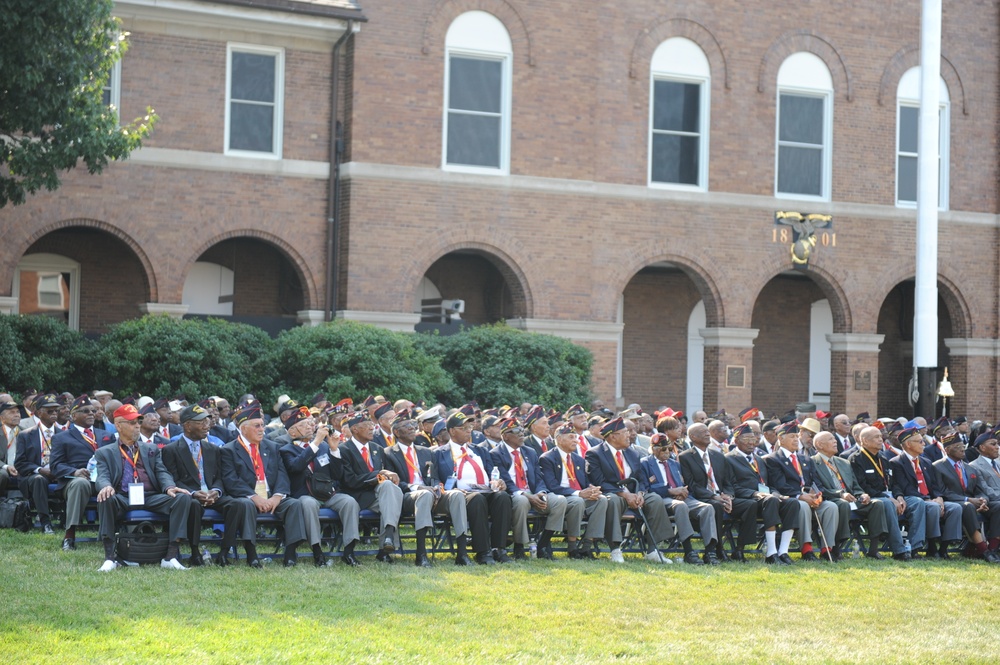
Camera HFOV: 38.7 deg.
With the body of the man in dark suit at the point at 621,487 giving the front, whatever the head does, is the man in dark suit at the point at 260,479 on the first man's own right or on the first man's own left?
on the first man's own right

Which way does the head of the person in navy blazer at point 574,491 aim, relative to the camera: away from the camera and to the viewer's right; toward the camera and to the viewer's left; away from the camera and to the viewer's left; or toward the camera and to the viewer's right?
toward the camera and to the viewer's right

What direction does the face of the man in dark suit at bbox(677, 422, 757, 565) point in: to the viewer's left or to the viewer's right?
to the viewer's right

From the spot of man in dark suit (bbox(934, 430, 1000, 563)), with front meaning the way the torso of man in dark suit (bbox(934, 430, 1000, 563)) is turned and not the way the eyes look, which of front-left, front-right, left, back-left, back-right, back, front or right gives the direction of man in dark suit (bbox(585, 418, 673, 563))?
right

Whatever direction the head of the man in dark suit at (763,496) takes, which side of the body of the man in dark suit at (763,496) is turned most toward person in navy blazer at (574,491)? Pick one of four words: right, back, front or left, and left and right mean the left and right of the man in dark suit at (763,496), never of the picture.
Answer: right

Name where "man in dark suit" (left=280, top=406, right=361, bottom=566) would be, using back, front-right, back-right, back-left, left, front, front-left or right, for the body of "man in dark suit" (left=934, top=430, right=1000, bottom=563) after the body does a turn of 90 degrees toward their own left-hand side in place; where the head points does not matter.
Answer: back

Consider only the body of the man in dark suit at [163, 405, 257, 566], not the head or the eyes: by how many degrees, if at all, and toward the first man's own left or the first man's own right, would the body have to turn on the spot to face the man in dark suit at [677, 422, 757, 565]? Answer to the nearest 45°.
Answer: approximately 45° to the first man's own left

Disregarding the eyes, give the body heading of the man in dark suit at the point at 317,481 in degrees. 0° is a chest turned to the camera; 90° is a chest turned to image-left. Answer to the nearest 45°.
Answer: approximately 315°

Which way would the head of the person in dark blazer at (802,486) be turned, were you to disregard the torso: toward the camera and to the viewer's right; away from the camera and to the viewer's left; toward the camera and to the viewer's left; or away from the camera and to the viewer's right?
toward the camera and to the viewer's right

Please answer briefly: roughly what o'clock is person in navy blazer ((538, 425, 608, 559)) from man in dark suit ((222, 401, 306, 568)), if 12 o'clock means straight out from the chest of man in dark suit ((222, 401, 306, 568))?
person in navy blazer ((538, 425, 608, 559)) is roughly at 10 o'clock from man in dark suit ((222, 401, 306, 568)).

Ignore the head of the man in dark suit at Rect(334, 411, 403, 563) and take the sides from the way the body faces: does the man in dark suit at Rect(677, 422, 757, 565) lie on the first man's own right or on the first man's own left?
on the first man's own left

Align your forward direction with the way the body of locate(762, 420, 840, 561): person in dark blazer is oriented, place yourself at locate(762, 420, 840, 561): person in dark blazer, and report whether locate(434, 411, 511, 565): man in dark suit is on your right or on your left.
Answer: on your right

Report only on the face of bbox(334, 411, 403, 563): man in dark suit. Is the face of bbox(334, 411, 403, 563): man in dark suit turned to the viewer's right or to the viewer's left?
to the viewer's right
